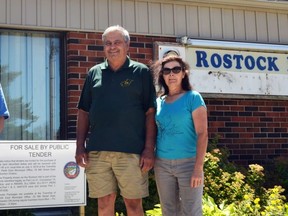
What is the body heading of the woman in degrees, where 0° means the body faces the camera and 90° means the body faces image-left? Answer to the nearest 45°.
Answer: approximately 45°

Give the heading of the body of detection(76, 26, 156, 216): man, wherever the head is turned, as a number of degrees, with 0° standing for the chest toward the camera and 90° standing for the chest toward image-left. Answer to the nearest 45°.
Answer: approximately 0°

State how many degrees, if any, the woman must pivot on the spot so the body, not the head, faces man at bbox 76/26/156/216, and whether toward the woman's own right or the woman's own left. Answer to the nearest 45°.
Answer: approximately 45° to the woman's own right

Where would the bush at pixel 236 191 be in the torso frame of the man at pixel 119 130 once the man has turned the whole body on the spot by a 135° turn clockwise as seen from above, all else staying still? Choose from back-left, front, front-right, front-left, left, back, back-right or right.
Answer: right

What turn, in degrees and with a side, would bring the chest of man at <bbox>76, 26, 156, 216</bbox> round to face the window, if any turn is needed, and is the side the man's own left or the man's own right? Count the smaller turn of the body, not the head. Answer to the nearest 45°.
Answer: approximately 135° to the man's own right

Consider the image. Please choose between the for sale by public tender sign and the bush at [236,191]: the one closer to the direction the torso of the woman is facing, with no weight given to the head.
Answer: the for sale by public tender sign

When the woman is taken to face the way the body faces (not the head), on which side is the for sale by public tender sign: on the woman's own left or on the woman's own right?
on the woman's own right

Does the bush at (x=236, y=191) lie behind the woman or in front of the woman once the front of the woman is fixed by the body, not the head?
behind
